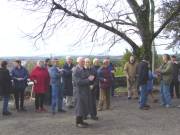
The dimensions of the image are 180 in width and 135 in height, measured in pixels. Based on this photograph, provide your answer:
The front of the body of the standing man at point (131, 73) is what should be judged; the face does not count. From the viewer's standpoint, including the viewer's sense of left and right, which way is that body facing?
facing the viewer

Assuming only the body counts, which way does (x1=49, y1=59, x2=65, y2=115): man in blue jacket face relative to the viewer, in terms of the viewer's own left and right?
facing the viewer and to the right of the viewer

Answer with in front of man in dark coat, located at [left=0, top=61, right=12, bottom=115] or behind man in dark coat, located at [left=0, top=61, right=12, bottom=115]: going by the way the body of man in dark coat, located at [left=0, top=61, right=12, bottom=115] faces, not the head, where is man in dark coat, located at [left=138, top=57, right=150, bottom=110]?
in front

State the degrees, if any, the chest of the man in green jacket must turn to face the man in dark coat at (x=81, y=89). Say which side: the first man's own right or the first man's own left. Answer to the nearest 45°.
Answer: approximately 45° to the first man's own left

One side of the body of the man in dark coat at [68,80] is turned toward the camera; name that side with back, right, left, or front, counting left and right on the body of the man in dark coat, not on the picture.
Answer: front

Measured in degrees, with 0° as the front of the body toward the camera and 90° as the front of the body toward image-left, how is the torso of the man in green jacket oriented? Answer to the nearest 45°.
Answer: approximately 90°

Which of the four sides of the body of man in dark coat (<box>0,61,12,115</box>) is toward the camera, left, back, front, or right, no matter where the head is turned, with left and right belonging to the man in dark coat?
right
